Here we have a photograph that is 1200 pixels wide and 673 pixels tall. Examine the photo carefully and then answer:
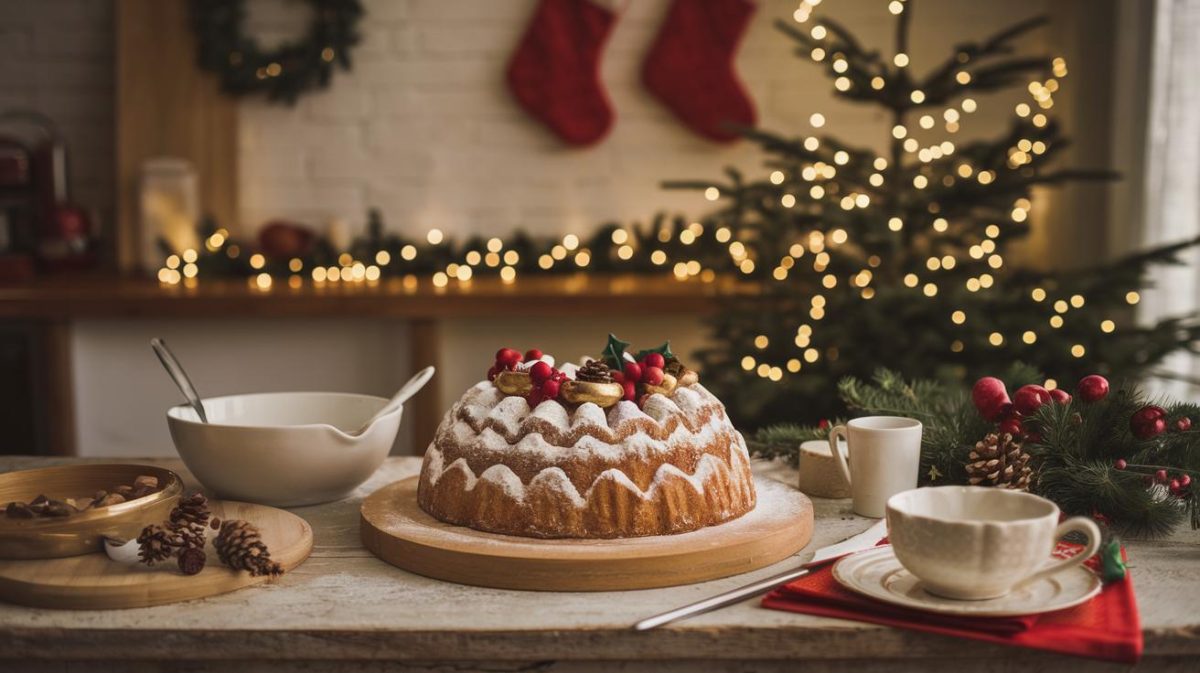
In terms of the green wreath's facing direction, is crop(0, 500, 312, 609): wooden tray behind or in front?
in front

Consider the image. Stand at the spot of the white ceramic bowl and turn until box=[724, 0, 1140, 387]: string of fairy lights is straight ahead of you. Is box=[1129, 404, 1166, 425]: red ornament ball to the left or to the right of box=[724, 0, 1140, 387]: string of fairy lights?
right

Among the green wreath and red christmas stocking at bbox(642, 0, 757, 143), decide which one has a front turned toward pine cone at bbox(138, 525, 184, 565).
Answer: the green wreath

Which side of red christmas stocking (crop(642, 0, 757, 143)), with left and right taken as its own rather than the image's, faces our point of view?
right

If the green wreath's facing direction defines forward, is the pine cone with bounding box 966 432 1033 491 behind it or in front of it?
in front

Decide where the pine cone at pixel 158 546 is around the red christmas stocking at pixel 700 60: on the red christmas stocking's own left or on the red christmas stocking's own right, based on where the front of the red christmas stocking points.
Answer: on the red christmas stocking's own right

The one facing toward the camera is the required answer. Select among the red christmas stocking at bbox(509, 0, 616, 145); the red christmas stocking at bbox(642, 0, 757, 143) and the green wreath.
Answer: the green wreath

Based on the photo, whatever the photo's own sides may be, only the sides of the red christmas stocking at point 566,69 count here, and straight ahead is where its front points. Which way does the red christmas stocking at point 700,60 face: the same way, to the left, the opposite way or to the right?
the same way

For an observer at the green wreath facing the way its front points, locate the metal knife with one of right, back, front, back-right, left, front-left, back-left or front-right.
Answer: front

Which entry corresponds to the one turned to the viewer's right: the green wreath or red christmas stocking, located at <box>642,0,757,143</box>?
the red christmas stocking

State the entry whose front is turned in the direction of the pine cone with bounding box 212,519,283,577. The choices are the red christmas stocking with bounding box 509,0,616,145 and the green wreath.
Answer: the green wreath

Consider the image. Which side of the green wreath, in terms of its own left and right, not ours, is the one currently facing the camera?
front
